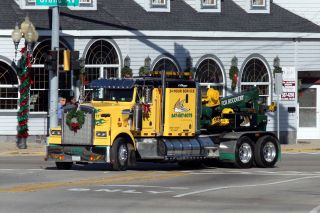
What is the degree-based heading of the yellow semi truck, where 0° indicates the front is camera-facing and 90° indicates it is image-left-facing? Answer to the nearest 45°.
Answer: approximately 45°

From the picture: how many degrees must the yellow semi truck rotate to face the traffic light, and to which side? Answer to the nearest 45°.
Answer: approximately 90° to its right

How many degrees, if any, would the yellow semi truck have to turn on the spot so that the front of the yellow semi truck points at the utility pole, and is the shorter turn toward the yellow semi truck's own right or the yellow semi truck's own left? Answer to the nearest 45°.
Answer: approximately 90° to the yellow semi truck's own right

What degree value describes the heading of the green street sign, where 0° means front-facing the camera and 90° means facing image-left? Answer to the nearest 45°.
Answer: approximately 0°

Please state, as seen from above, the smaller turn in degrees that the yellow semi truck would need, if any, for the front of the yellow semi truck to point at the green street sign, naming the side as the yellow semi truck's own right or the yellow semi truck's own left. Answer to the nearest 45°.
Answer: approximately 90° to the yellow semi truck's own right
